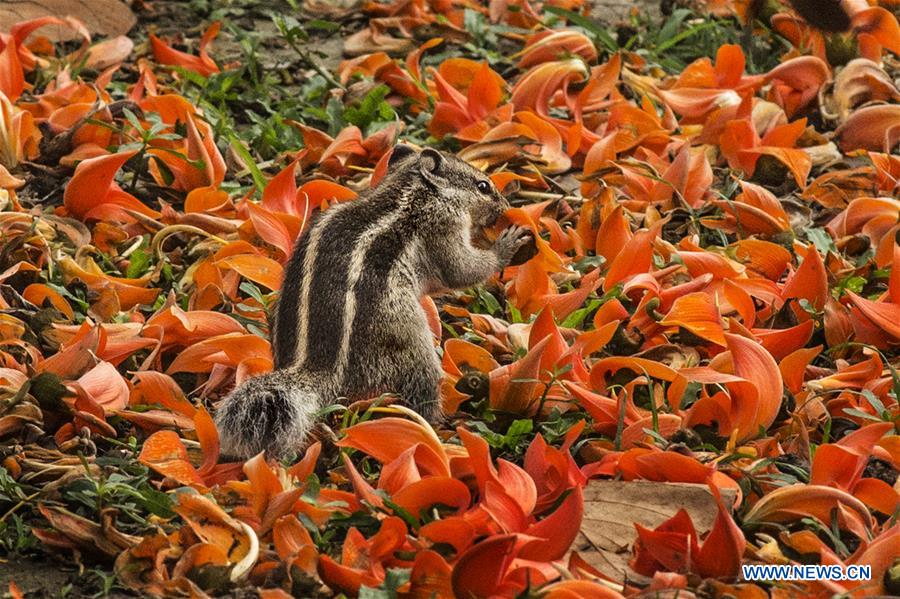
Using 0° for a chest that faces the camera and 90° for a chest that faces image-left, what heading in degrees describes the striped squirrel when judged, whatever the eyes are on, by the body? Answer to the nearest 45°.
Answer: approximately 225°

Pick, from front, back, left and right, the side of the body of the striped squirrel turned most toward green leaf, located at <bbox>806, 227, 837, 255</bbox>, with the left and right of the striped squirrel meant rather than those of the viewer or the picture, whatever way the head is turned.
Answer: front

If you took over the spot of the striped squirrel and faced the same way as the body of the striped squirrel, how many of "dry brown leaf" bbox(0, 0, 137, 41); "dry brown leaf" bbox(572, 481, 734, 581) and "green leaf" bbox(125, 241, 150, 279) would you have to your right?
1

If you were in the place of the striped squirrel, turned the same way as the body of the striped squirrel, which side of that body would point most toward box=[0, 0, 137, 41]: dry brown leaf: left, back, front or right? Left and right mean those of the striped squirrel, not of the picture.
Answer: left

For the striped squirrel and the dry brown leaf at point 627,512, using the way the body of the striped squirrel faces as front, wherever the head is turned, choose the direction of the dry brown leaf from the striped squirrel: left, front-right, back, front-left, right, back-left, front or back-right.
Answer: right

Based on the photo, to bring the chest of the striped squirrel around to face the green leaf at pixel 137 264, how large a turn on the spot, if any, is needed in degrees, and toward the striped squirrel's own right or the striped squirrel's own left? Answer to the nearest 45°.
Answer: approximately 90° to the striped squirrel's own left

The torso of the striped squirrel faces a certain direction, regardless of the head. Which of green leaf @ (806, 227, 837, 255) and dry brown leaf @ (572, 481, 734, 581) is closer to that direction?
the green leaf
